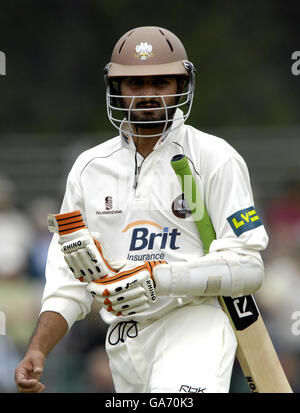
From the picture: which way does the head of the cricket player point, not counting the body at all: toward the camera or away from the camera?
toward the camera

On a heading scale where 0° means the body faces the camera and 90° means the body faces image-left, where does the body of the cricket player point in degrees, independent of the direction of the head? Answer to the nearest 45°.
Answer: approximately 0°
